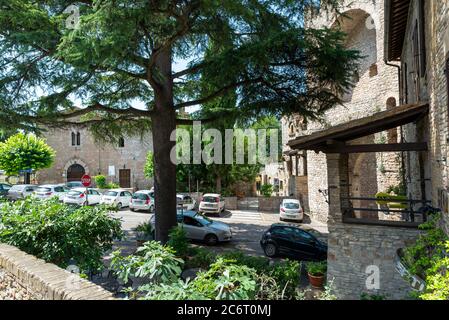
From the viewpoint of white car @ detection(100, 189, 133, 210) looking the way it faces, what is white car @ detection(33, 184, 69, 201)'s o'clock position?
white car @ detection(33, 184, 69, 201) is roughly at 2 o'clock from white car @ detection(100, 189, 133, 210).

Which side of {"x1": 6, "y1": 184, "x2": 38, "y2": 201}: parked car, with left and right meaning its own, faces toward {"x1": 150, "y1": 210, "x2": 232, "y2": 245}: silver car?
left

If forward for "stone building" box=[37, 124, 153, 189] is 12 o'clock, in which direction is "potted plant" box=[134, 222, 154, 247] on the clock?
The potted plant is roughly at 12 o'clock from the stone building.

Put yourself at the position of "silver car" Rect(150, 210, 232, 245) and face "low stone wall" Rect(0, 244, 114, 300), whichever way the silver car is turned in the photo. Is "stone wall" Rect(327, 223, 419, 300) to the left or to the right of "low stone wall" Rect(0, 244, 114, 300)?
left

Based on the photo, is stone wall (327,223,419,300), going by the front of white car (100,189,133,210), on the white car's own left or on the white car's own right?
on the white car's own left

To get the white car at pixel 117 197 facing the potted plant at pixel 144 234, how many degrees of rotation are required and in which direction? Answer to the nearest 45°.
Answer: approximately 45° to its left

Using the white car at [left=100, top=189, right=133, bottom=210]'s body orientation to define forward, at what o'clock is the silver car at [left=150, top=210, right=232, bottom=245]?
The silver car is roughly at 10 o'clock from the white car.

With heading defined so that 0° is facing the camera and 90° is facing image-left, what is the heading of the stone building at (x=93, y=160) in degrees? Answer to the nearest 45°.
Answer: approximately 0°

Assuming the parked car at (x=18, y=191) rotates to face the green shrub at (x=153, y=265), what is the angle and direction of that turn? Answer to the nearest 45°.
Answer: approximately 45° to its left

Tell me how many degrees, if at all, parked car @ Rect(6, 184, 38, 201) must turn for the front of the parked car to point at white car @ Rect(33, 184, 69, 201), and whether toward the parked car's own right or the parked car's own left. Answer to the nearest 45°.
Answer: approximately 90° to the parked car's own left
